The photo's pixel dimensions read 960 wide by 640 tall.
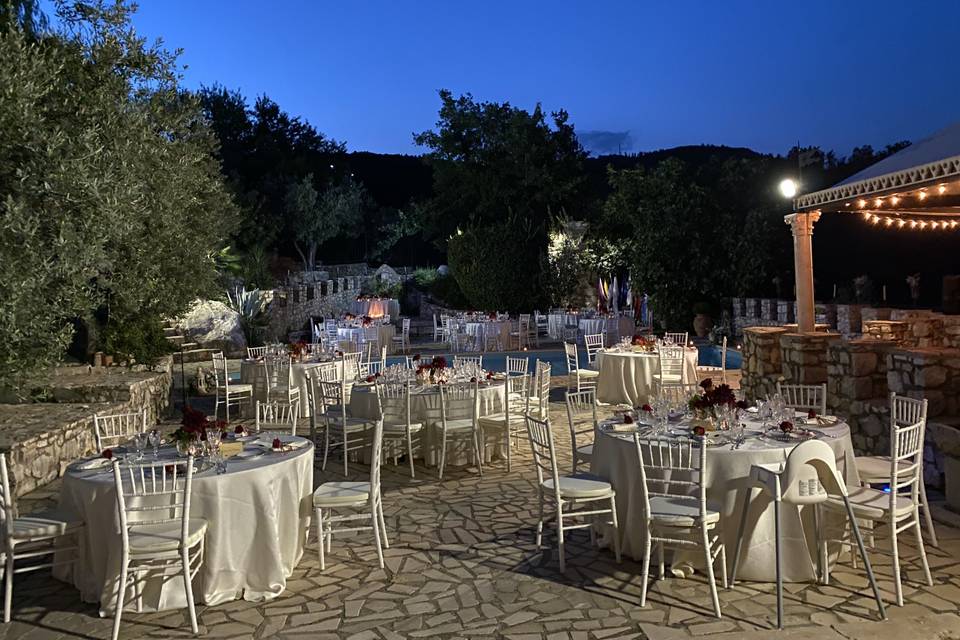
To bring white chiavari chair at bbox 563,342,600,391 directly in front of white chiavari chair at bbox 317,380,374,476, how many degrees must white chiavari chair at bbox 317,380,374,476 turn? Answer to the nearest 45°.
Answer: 0° — it already faces it

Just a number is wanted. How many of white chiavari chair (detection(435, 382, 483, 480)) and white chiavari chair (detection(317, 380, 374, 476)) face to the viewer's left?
0

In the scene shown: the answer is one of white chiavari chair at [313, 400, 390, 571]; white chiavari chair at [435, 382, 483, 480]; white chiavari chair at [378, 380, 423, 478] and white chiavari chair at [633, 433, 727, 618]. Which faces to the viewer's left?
white chiavari chair at [313, 400, 390, 571]

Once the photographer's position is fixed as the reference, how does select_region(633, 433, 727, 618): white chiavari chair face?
facing away from the viewer

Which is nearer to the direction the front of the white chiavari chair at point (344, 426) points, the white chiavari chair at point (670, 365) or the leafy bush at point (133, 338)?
the white chiavari chair

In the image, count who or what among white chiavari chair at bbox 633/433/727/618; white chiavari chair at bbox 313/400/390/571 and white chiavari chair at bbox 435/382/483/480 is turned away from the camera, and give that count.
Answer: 2

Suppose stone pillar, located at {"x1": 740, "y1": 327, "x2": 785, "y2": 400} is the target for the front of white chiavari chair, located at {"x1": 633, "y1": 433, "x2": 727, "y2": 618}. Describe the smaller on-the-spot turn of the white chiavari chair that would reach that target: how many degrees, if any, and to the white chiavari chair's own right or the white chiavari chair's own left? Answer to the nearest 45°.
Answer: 0° — it already faces it

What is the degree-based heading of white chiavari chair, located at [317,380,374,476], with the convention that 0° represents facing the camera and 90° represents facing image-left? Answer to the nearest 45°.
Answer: approximately 225°

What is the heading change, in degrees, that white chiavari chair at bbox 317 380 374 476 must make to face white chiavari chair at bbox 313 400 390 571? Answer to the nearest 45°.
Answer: approximately 135° to its right

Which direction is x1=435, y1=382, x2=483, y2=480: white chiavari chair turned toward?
away from the camera

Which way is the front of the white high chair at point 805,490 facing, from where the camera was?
facing away from the viewer and to the left of the viewer

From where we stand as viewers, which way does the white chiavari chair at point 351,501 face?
facing to the left of the viewer

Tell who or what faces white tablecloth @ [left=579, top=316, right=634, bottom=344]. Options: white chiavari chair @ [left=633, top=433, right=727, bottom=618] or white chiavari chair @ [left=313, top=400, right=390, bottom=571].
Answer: white chiavari chair @ [left=633, top=433, right=727, bottom=618]
